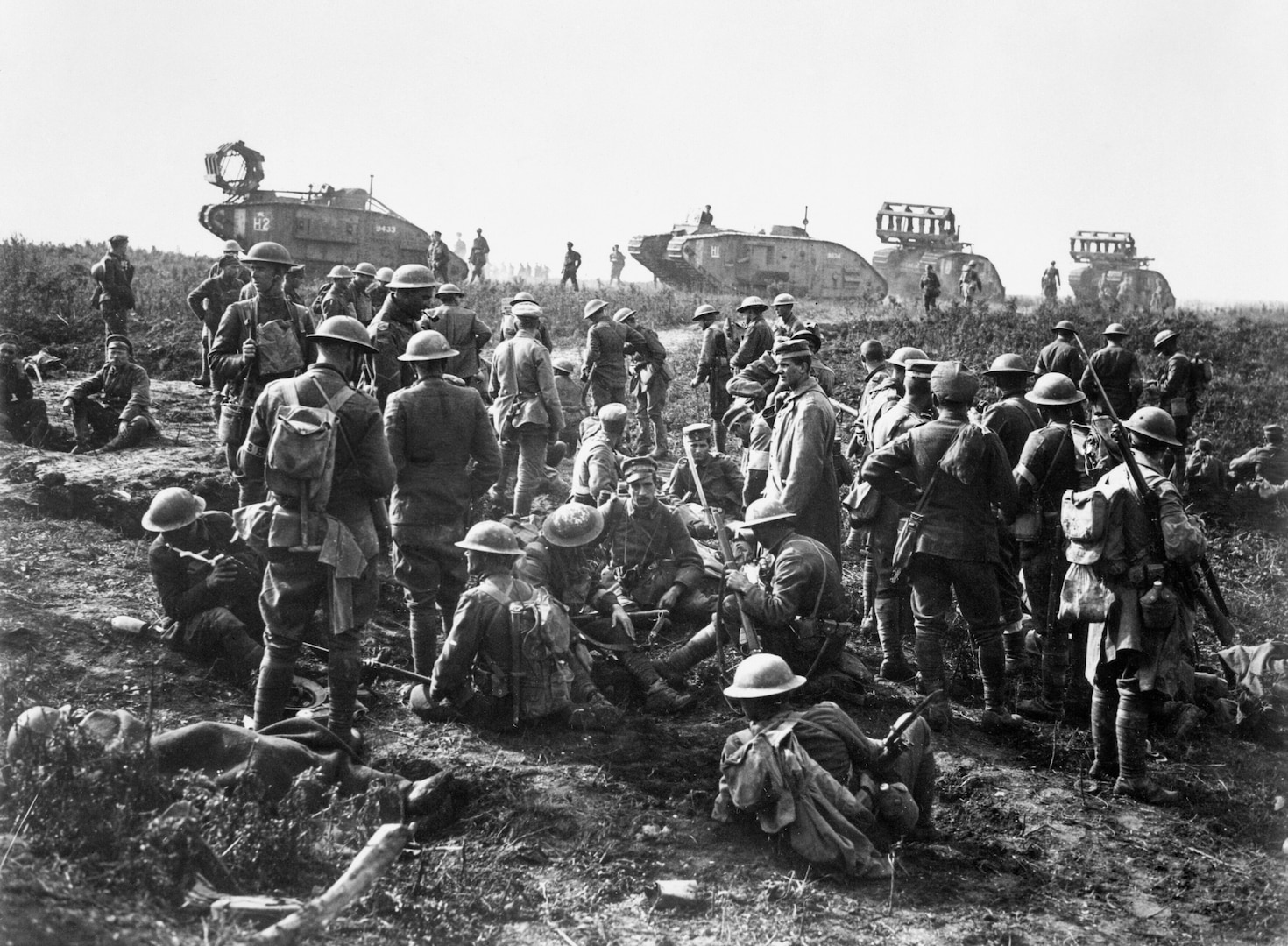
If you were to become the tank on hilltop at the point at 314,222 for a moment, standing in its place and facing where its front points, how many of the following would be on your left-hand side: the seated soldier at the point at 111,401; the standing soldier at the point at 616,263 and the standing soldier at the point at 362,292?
2

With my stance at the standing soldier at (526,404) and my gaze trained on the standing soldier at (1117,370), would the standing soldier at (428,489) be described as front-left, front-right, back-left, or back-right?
back-right

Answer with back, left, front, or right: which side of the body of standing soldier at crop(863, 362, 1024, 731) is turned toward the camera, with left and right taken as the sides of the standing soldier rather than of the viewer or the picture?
back

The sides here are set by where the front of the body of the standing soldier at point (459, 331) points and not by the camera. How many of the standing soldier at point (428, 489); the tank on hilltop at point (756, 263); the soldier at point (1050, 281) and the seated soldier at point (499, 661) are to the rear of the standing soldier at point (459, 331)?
2

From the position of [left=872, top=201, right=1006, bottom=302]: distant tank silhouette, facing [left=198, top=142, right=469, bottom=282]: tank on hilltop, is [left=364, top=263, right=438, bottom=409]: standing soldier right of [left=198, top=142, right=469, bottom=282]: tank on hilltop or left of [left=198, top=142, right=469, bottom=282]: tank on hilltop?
left

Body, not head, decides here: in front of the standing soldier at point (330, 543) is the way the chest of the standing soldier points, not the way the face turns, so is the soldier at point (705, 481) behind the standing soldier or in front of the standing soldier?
in front

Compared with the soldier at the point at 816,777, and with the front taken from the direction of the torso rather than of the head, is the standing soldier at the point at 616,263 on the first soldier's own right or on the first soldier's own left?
on the first soldier's own left

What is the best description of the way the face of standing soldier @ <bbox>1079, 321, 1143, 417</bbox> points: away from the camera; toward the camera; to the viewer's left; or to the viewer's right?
away from the camera

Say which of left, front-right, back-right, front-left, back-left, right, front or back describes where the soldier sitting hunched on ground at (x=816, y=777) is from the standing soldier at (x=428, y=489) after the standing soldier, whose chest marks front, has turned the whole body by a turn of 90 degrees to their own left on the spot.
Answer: back-left

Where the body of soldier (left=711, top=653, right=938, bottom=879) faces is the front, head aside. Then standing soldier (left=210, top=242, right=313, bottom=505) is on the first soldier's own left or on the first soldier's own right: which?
on the first soldier's own left

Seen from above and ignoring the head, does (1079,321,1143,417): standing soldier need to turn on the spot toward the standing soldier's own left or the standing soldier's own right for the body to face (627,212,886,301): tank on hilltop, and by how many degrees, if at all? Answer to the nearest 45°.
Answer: approximately 45° to the standing soldier's own left

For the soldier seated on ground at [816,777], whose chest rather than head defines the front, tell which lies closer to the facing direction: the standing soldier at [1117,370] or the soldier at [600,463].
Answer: the standing soldier

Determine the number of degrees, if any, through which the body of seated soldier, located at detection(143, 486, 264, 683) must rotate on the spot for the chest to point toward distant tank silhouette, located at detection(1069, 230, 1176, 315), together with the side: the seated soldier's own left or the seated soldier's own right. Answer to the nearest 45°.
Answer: approximately 90° to the seated soldier's own left

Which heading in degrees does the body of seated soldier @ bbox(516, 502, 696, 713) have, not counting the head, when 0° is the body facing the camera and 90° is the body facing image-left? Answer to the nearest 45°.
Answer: approximately 315°
